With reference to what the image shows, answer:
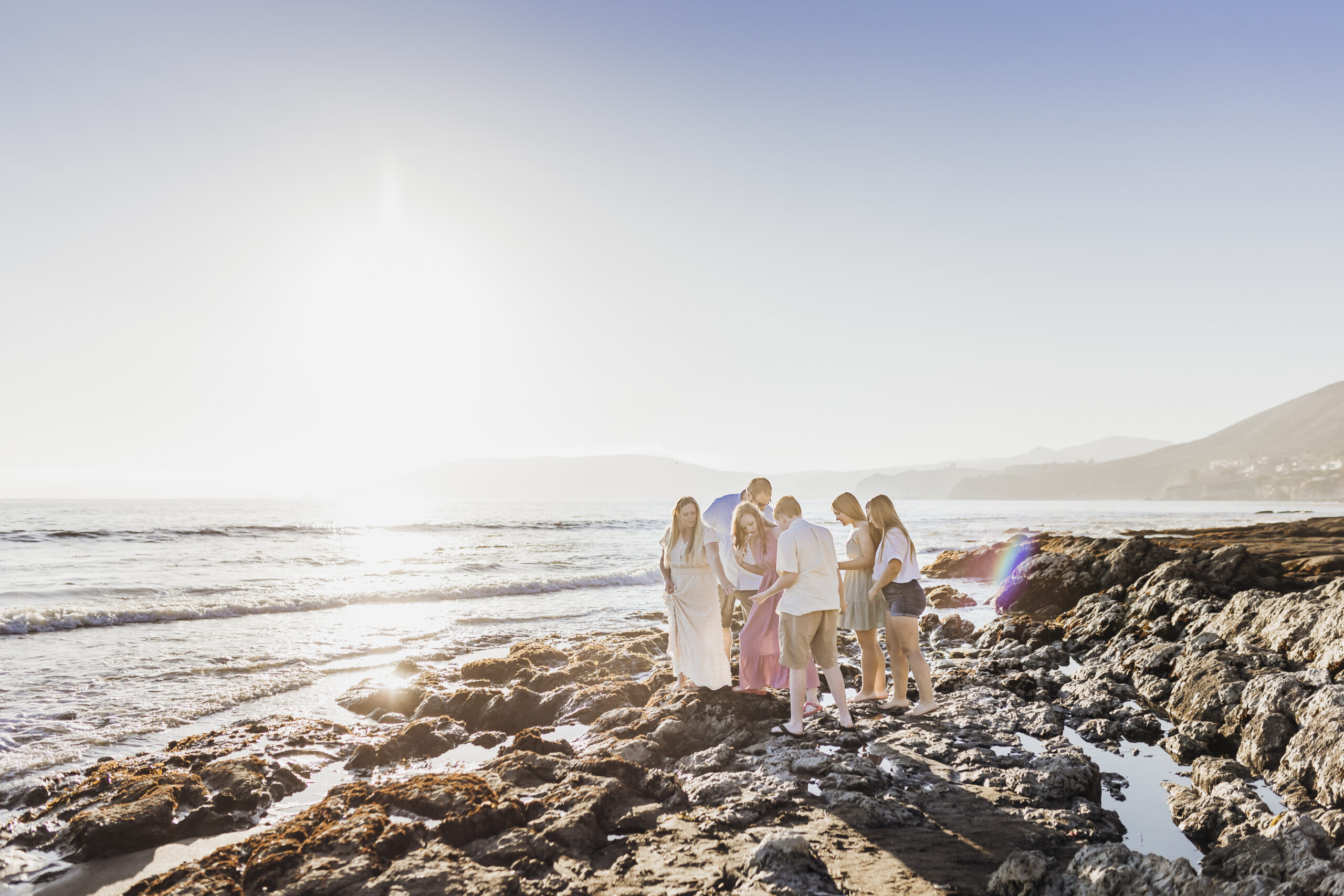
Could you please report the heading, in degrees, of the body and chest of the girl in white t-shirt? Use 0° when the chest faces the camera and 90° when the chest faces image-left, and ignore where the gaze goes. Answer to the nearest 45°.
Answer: approximately 90°

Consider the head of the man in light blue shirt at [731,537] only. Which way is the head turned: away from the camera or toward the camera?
toward the camera

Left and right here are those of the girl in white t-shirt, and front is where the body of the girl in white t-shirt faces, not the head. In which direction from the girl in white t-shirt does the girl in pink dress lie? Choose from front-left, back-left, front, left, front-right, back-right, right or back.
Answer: front

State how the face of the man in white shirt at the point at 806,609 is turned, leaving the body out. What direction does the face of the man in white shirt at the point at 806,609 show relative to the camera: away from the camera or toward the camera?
away from the camera

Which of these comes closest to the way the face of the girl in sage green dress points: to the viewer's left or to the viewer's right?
to the viewer's left

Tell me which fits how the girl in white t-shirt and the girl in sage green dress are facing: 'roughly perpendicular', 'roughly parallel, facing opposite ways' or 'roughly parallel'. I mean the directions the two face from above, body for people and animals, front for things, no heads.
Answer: roughly parallel

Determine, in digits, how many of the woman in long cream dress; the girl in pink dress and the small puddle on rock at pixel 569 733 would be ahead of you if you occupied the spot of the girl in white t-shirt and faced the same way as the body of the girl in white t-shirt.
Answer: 3

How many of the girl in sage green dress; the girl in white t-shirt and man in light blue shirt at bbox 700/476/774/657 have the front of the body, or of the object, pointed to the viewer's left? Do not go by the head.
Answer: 2

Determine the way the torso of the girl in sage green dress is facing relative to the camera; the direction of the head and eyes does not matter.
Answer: to the viewer's left

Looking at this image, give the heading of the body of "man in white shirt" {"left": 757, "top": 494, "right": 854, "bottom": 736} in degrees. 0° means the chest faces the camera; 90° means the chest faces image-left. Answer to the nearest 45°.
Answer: approximately 135°

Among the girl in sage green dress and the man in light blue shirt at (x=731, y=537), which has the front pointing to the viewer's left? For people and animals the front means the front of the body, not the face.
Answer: the girl in sage green dress

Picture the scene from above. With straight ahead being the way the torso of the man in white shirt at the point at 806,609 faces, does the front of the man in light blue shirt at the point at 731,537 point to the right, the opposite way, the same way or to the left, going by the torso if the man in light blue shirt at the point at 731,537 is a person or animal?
the opposite way

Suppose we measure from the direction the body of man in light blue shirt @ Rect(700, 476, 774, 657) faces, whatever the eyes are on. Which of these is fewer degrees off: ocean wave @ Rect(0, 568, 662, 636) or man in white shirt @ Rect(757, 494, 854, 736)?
the man in white shirt

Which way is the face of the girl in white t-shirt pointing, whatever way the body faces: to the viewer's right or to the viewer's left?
to the viewer's left
